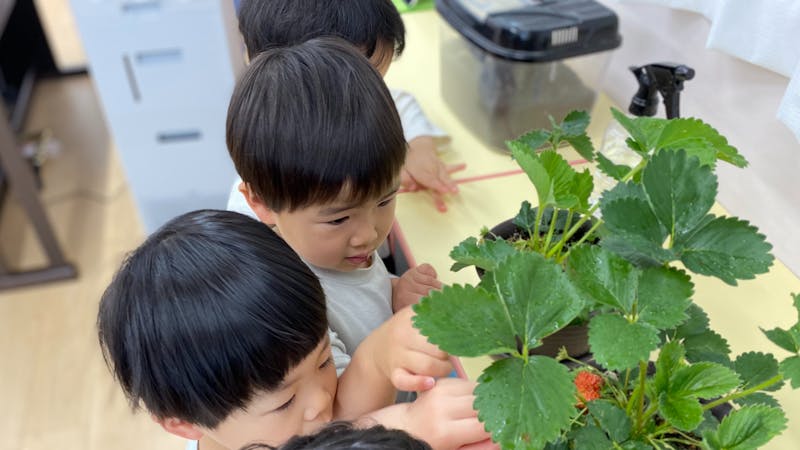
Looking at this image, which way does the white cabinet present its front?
toward the camera

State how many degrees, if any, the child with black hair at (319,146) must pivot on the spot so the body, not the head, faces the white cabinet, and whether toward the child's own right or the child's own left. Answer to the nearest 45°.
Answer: approximately 135° to the child's own left

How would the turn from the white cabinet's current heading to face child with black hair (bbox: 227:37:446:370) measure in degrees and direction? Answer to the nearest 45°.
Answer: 0° — it already faces them

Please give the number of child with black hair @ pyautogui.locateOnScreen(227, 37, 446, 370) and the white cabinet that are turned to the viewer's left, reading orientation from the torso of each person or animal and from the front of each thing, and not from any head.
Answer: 0

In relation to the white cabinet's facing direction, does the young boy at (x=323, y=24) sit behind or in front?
in front

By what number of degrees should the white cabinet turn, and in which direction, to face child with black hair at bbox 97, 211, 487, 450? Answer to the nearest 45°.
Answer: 0° — it already faces them

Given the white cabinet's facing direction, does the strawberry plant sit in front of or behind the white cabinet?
in front

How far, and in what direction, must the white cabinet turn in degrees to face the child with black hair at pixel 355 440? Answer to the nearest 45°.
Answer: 0° — it already faces them

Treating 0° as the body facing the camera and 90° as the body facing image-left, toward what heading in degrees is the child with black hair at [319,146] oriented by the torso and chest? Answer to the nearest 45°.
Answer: approximately 315°

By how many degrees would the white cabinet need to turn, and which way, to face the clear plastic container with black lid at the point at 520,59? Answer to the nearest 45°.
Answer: approximately 45° to its left

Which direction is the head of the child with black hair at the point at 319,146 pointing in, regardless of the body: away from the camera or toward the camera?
toward the camera

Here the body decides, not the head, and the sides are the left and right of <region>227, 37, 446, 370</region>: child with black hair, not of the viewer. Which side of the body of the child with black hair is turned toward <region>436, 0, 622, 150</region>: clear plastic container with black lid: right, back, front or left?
left
